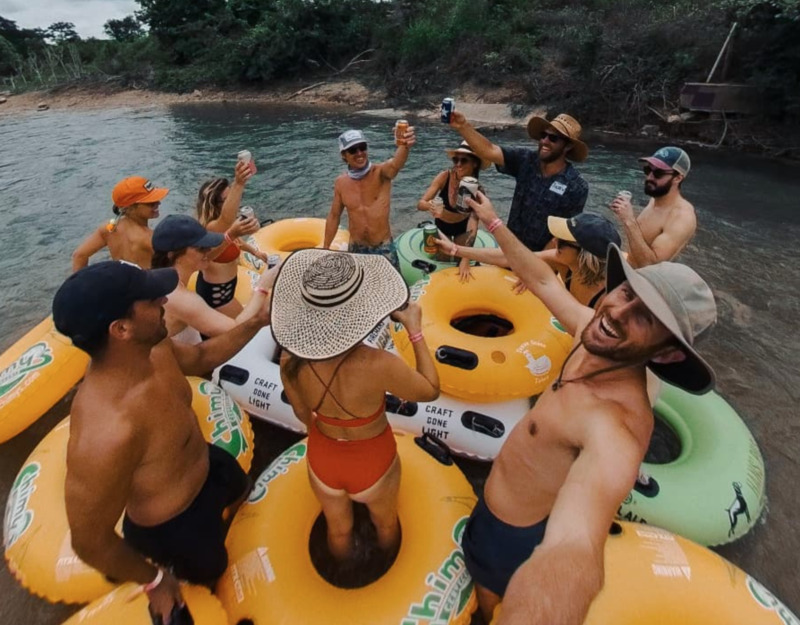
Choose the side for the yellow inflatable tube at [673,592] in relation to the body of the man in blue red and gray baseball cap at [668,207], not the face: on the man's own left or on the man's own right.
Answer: on the man's own left

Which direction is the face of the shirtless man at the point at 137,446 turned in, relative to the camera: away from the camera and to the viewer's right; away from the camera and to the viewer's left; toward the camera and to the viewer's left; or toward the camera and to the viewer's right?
away from the camera and to the viewer's right

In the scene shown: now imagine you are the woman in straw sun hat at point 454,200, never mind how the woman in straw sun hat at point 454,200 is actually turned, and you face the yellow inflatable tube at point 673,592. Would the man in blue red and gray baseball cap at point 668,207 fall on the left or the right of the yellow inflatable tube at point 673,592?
left

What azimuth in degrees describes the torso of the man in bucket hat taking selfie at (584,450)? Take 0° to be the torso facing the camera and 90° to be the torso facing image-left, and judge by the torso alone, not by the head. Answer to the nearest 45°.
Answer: approximately 45°

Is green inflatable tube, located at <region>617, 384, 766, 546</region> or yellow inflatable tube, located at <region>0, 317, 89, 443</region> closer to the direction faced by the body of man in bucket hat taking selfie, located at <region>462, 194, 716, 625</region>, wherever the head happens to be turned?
the yellow inflatable tube

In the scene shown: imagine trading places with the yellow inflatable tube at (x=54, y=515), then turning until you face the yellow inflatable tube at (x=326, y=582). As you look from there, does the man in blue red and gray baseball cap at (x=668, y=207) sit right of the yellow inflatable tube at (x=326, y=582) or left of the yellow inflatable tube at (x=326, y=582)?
left

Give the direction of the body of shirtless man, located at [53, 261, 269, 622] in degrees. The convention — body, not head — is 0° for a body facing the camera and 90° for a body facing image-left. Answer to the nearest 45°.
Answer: approximately 270°

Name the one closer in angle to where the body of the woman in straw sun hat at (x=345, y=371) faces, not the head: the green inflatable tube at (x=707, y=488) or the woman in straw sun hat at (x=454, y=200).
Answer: the woman in straw sun hat

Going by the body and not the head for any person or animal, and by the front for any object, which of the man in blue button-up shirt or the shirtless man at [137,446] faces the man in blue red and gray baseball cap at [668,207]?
the shirtless man

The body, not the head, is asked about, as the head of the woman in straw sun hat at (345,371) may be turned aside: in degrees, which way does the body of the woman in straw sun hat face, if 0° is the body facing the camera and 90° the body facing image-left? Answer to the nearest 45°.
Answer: approximately 180°

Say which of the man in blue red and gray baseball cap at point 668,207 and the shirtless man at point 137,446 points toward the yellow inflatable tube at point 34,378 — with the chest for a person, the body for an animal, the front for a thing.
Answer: the man in blue red and gray baseball cap

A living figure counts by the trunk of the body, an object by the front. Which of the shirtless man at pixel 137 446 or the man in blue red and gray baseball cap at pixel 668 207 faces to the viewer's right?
the shirtless man

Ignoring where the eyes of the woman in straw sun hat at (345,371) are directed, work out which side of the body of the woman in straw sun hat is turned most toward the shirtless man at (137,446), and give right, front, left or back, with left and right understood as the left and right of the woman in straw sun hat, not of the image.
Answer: left

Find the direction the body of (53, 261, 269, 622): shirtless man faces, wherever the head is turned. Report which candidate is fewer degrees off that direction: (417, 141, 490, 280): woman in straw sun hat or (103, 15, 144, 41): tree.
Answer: the woman in straw sun hat
